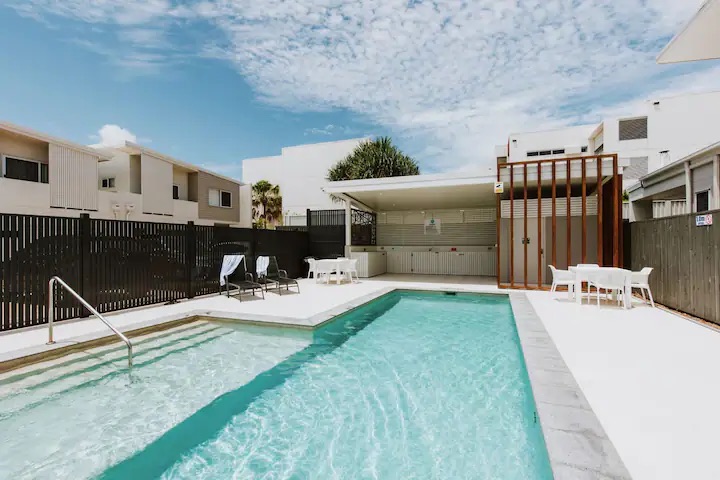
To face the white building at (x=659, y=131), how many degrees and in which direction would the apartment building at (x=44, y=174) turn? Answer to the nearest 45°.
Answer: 0° — it already faces it

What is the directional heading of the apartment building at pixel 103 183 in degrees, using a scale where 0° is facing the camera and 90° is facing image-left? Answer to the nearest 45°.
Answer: approximately 315°

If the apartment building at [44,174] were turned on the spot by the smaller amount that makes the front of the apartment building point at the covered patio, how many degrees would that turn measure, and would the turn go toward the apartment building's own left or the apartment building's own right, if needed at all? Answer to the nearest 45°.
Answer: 0° — it already faces it

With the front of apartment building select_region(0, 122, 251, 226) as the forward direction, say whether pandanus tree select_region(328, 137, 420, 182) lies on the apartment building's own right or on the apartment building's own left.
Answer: on the apartment building's own left
